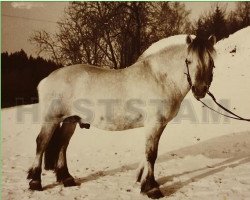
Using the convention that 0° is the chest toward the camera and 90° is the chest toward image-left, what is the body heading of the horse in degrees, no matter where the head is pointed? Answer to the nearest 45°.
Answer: approximately 270°

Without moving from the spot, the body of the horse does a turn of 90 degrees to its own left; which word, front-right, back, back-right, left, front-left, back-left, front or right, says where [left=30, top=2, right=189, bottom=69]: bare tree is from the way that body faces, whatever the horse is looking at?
front
